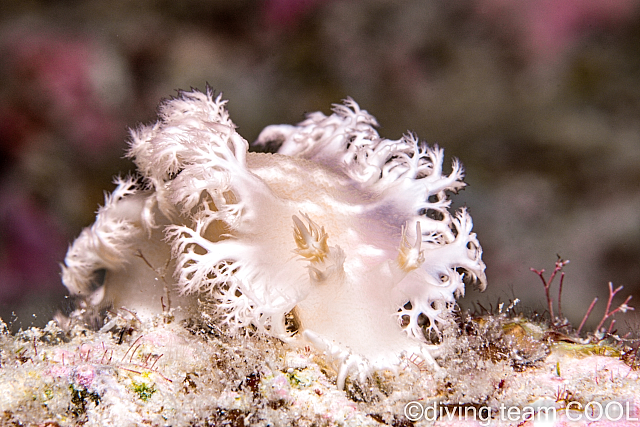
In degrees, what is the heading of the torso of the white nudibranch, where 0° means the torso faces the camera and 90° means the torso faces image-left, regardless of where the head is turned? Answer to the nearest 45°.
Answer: approximately 315°
